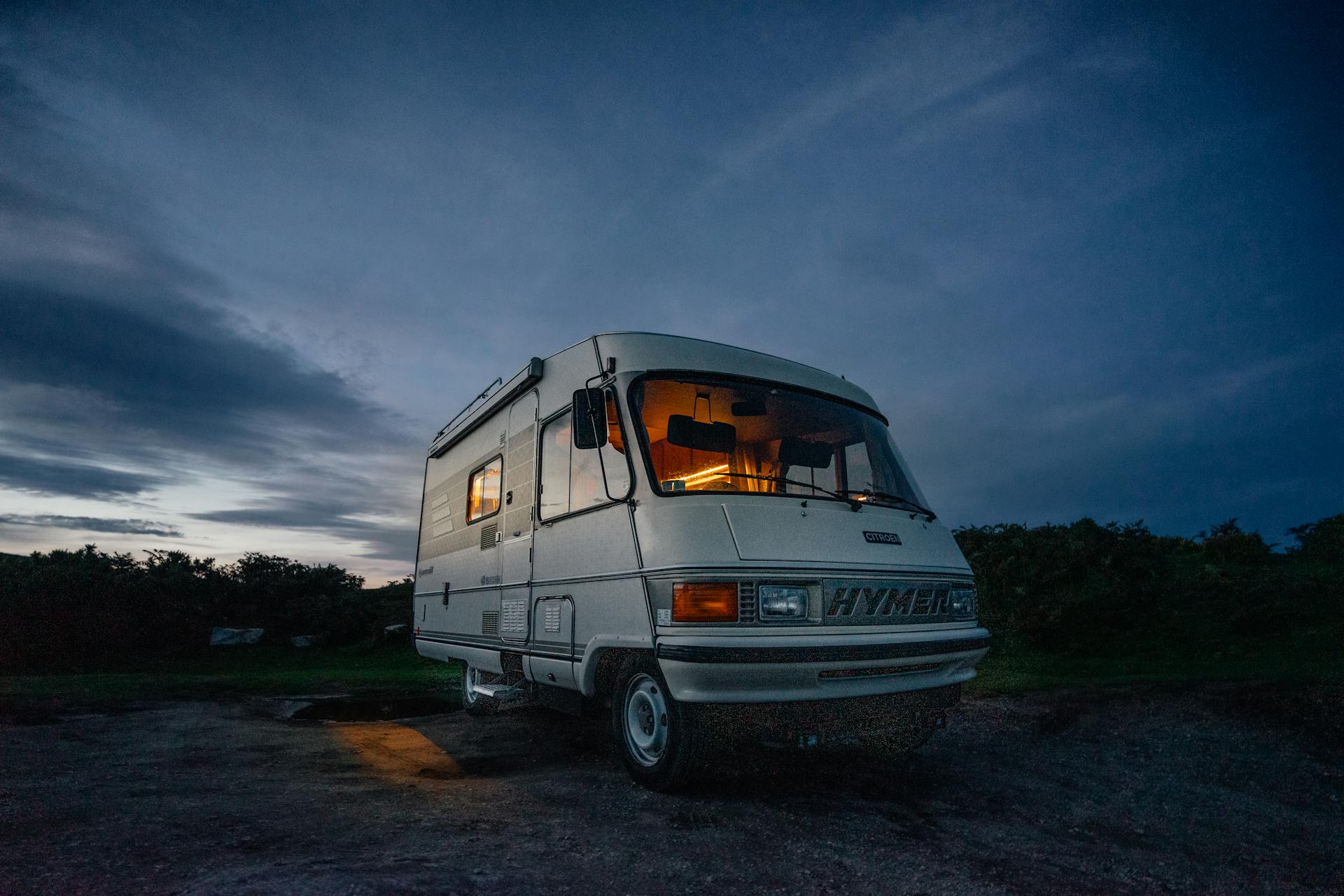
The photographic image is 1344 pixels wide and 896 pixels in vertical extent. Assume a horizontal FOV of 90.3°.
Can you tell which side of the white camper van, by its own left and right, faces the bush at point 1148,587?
left

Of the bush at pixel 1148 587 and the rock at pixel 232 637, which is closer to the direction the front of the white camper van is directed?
the bush

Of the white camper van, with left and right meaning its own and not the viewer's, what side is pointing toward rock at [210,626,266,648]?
back

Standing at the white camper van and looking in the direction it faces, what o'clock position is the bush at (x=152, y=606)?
The bush is roughly at 6 o'clock from the white camper van.

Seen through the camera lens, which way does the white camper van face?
facing the viewer and to the right of the viewer
